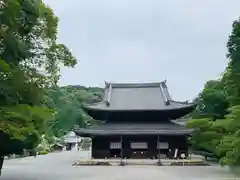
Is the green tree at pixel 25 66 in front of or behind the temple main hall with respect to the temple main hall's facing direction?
in front

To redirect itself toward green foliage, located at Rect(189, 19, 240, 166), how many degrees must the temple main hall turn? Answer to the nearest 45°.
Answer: approximately 45° to its left

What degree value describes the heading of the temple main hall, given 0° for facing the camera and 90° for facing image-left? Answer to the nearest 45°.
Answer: approximately 0°
